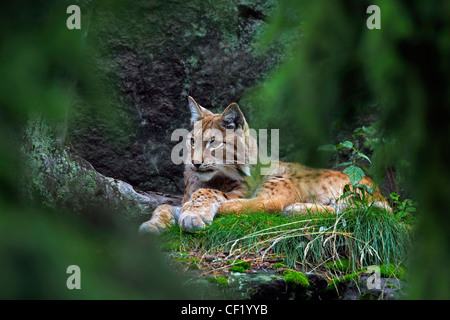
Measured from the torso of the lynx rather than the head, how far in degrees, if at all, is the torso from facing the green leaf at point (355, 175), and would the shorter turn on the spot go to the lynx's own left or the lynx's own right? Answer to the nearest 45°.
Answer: approximately 90° to the lynx's own left

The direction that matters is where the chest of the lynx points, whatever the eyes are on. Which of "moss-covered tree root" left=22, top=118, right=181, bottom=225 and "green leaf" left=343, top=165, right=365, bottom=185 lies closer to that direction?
the moss-covered tree root

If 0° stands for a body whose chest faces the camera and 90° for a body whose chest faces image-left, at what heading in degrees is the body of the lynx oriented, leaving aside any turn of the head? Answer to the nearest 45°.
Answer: approximately 45°
